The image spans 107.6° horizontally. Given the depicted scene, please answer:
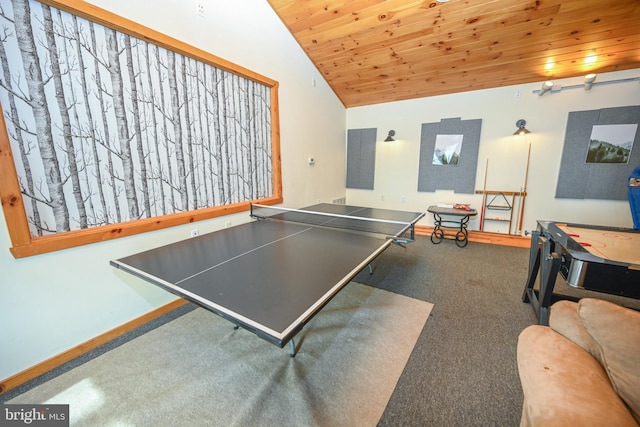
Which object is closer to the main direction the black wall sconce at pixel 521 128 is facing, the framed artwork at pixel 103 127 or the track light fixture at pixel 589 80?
the framed artwork

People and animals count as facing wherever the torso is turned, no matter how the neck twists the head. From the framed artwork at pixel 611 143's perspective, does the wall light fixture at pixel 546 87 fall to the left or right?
on its right

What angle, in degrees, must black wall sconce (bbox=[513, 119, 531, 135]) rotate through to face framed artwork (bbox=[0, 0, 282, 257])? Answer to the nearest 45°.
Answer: approximately 45° to its right

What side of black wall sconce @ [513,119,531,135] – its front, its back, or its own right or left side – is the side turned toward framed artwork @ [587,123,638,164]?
left

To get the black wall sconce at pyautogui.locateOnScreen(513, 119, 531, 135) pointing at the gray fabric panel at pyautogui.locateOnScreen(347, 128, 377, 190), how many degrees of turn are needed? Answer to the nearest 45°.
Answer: approximately 90° to its right

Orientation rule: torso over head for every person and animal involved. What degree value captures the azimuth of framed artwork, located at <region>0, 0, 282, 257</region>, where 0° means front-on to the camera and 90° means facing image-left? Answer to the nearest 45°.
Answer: approximately 315°

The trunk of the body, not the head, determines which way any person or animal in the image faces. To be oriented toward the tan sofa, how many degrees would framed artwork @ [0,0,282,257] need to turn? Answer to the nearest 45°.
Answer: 0° — it already faces it

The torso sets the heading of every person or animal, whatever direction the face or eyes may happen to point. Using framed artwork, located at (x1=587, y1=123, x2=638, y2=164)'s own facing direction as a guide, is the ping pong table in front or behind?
in front

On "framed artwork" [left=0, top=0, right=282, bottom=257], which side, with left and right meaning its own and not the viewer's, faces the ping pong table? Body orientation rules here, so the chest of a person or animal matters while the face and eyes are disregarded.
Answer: front

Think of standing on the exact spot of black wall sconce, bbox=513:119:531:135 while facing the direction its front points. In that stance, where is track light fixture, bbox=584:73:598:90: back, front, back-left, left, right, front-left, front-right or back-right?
left

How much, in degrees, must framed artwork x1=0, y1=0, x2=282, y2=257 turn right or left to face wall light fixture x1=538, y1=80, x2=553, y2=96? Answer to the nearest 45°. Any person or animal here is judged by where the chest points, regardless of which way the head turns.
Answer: approximately 45° to its left

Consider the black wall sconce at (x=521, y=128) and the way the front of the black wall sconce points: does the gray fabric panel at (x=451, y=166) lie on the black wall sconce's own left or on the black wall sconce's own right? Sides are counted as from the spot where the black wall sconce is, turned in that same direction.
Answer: on the black wall sconce's own right

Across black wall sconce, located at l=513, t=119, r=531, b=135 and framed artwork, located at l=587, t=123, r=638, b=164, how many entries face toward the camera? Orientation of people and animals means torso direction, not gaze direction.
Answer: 2
